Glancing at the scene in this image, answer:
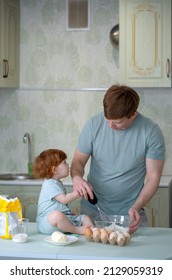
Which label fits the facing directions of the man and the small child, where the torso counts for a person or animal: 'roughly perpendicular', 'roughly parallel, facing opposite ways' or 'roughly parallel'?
roughly perpendicular

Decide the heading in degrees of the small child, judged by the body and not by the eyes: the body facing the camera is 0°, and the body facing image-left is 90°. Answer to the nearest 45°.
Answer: approximately 270°

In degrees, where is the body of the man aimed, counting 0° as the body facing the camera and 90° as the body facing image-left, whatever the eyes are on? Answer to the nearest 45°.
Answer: approximately 0°

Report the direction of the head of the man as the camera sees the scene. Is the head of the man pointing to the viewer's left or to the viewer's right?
to the viewer's left

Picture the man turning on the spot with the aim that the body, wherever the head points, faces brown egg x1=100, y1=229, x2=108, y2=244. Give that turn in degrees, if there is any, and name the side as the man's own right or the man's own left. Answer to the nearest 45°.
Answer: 0° — they already face it

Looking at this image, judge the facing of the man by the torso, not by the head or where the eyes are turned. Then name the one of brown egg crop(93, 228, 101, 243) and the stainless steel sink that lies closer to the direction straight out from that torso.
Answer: the brown egg

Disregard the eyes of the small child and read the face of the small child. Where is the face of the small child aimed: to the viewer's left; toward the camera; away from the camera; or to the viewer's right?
to the viewer's right

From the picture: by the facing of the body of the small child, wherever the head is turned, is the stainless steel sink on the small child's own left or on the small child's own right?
on the small child's own left

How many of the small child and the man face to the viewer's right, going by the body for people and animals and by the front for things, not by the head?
1

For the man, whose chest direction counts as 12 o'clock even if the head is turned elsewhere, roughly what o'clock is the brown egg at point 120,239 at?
The brown egg is roughly at 12 o'clock from the man.

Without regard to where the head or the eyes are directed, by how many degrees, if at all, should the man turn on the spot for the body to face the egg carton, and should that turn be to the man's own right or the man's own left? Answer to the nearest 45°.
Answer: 0° — they already face it

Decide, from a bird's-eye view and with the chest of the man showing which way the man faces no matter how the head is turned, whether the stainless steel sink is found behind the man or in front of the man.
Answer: behind
